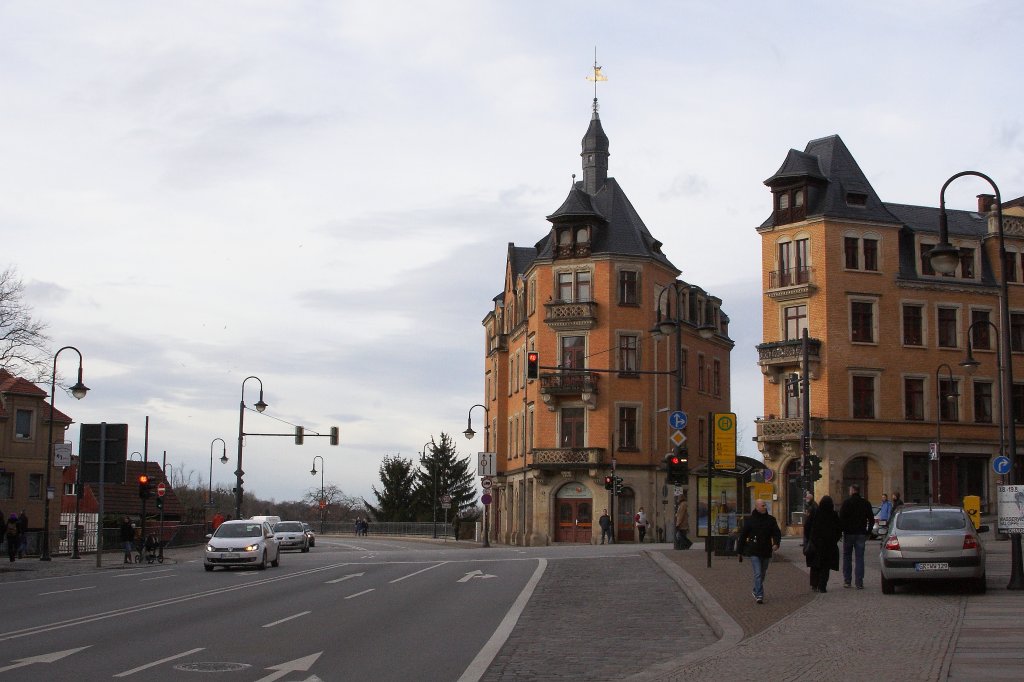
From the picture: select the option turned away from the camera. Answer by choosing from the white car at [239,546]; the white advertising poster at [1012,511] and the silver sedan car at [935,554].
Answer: the silver sedan car

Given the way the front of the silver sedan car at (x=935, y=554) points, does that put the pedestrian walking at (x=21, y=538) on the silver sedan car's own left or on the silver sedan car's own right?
on the silver sedan car's own left

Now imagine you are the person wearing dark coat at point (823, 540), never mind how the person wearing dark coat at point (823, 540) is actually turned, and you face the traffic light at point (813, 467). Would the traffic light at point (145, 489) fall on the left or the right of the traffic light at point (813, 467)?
left

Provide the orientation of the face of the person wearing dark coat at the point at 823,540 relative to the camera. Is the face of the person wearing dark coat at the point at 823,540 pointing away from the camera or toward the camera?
away from the camera

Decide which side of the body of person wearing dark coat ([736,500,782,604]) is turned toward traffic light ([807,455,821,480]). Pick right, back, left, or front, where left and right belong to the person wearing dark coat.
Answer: back

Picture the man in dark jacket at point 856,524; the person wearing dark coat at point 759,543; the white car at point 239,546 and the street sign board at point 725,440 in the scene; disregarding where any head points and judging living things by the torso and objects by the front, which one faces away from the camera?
the man in dark jacket

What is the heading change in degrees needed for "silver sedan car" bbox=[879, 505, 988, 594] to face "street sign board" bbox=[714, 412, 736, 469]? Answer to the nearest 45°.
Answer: approximately 45° to its left

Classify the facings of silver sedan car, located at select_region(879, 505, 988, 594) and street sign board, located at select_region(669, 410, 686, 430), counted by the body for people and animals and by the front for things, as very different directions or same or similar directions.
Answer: very different directions

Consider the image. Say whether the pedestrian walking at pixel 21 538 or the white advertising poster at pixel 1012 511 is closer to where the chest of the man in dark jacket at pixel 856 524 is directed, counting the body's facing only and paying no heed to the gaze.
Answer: the pedestrian walking

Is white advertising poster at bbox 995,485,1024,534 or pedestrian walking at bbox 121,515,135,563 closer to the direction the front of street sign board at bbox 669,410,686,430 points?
the white advertising poster

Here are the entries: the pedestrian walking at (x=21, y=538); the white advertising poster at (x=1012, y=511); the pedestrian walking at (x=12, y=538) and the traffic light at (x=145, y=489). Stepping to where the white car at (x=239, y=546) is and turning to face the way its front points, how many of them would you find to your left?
1

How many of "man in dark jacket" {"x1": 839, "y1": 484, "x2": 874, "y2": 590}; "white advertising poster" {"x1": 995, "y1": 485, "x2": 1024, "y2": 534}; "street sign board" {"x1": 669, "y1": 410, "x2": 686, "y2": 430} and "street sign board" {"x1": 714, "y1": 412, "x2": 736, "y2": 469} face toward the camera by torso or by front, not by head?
3

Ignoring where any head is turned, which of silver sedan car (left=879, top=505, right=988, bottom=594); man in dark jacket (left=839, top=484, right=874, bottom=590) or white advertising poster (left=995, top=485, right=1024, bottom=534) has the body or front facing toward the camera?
the white advertising poster

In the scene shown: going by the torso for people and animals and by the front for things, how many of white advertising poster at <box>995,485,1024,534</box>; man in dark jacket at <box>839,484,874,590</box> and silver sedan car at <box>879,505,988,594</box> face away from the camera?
2

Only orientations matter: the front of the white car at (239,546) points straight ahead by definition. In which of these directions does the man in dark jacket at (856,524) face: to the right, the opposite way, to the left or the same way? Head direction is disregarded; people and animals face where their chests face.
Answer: the opposite way
